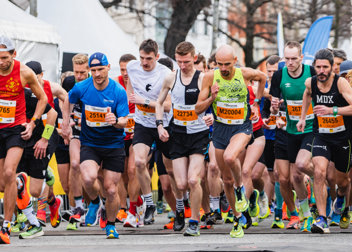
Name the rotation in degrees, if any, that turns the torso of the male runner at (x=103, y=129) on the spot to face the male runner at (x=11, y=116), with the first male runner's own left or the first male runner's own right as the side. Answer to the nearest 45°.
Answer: approximately 90° to the first male runner's own right

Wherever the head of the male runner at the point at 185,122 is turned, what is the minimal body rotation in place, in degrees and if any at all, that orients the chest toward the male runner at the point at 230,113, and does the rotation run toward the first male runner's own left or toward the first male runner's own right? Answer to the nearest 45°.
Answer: approximately 45° to the first male runner's own left

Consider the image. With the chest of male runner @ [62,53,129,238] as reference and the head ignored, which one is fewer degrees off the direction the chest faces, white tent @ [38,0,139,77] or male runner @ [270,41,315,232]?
the male runner

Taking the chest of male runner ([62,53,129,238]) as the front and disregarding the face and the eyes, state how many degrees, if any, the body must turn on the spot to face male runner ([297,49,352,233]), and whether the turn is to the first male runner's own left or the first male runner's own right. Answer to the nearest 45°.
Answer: approximately 90° to the first male runner's own left

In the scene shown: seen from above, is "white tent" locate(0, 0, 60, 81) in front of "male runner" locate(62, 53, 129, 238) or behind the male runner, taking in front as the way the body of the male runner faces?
behind

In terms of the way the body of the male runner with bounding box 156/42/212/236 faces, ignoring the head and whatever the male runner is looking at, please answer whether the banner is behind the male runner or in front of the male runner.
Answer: behind

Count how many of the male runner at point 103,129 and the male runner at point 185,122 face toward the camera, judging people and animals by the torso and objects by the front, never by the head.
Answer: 2

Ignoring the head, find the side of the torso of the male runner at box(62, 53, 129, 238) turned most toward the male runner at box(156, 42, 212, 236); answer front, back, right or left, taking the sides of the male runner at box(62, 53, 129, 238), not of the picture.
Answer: left
